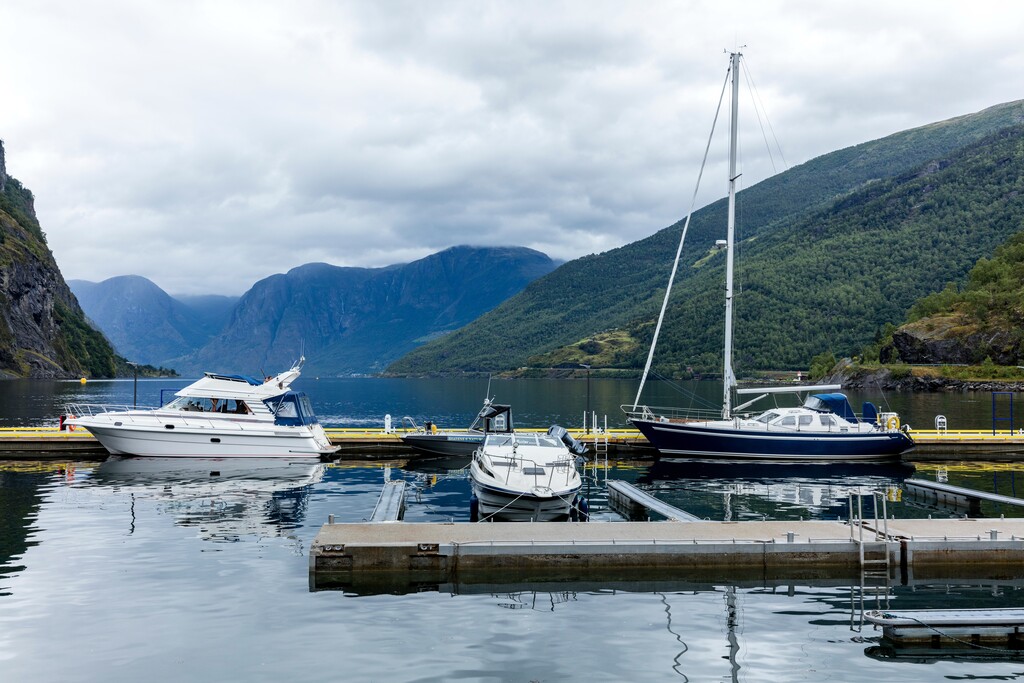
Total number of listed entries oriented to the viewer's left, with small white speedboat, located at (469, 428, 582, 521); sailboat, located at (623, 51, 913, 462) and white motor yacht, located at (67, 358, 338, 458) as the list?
2

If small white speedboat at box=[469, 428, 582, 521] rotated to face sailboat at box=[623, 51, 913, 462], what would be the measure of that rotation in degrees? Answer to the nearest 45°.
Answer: approximately 135° to its left

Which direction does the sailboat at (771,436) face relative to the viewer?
to the viewer's left

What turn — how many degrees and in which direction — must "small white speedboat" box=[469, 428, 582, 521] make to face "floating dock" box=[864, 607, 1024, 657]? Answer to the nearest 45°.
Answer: approximately 45° to its left

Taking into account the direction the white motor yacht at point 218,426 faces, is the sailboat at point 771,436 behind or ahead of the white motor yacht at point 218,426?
behind

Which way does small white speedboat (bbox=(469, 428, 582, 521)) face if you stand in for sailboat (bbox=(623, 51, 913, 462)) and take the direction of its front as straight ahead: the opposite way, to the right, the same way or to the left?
to the left

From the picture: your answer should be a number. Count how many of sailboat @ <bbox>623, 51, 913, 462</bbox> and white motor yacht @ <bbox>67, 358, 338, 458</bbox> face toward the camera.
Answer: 0

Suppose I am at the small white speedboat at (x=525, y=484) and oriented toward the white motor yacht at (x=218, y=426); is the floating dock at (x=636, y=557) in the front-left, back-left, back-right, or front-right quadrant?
back-left

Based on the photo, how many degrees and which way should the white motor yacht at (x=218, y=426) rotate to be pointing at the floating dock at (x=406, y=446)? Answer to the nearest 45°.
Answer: approximately 180°

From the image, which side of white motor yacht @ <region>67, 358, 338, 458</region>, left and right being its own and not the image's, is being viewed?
left

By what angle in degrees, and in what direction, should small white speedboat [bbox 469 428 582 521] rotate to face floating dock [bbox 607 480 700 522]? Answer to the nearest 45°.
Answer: approximately 90° to its left

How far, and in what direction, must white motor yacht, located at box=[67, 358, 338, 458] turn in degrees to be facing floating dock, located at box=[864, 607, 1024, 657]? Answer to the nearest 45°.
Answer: approximately 90° to its left

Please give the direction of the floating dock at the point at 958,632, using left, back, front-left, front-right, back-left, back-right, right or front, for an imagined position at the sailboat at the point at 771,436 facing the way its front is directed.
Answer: left
